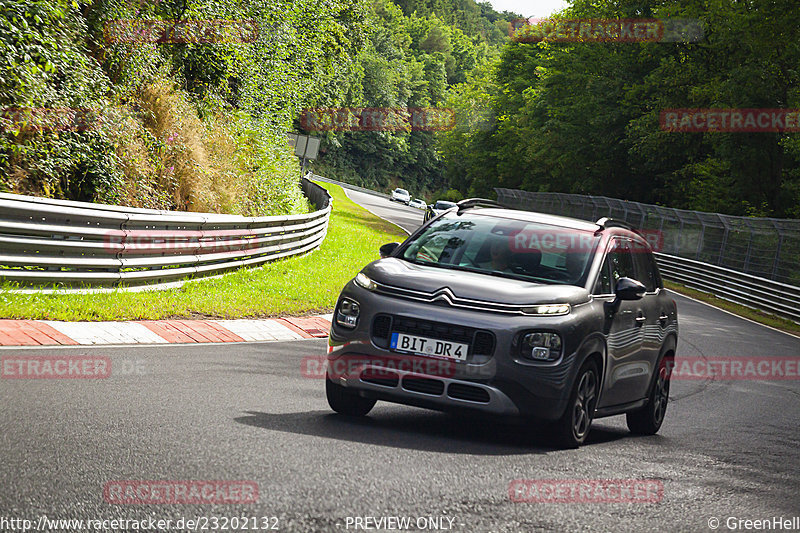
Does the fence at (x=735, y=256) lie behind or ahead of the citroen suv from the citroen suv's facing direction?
behind

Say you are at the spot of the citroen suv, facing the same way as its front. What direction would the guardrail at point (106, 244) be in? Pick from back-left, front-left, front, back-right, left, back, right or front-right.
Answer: right

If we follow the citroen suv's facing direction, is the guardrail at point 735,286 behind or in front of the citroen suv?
behind

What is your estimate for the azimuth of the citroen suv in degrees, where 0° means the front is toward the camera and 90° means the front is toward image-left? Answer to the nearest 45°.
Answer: approximately 45°
